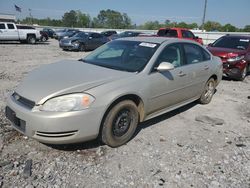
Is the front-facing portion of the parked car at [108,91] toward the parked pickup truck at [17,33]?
no

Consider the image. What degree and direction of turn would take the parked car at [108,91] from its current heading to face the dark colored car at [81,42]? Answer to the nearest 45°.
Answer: approximately 135° to its right

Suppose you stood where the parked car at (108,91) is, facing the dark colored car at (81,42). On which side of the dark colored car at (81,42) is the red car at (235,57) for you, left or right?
right

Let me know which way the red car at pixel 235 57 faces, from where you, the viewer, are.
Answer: facing the viewer and to the left of the viewer

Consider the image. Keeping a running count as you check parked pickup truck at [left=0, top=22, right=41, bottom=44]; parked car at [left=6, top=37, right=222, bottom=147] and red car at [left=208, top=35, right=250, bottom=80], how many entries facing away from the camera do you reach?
0

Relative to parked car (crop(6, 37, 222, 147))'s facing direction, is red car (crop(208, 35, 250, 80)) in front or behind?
behind

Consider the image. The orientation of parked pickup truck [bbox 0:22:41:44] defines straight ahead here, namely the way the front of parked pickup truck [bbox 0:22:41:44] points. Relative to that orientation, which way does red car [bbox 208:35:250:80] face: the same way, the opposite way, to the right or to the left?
the same way

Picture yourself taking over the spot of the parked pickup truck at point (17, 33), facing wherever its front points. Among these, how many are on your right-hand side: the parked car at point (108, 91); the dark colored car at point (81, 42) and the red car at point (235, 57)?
0

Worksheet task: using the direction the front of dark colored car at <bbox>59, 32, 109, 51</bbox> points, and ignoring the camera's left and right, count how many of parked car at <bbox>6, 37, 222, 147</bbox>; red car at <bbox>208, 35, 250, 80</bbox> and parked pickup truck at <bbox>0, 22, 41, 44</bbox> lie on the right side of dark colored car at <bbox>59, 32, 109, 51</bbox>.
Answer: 1

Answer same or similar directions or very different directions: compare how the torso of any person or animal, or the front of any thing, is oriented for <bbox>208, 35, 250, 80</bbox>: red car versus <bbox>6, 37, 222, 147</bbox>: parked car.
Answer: same or similar directions

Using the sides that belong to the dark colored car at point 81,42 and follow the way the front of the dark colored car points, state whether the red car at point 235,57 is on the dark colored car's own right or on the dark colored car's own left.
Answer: on the dark colored car's own left

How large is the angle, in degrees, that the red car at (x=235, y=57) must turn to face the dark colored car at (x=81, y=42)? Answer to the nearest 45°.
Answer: approximately 90° to its right

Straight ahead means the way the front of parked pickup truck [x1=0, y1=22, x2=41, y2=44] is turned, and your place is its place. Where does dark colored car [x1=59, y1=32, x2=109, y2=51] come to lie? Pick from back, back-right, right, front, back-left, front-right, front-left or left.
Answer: back-left

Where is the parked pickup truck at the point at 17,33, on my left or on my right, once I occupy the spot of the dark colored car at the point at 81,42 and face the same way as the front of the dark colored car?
on my right
